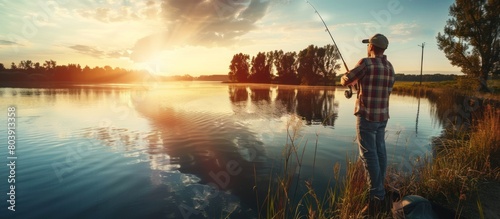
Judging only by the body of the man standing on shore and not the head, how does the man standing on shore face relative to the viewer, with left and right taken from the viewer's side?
facing away from the viewer and to the left of the viewer

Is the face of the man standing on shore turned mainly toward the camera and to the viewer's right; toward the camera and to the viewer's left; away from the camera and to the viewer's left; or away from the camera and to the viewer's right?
away from the camera and to the viewer's left

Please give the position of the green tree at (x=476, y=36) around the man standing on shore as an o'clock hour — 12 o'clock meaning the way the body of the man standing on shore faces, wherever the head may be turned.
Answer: The green tree is roughly at 2 o'clock from the man standing on shore.
